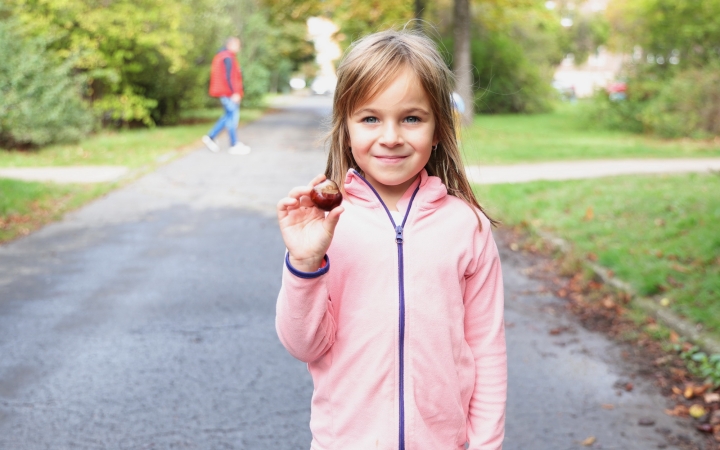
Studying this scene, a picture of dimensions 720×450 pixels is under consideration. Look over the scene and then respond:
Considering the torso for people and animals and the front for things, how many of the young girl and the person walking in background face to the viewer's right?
1

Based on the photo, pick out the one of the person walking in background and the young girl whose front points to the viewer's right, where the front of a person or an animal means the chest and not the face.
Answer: the person walking in background

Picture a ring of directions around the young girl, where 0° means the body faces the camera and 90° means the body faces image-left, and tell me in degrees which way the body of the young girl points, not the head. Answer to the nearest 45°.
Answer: approximately 0°

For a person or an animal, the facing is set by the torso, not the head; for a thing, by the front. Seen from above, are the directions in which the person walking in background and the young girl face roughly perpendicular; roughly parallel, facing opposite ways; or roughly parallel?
roughly perpendicular

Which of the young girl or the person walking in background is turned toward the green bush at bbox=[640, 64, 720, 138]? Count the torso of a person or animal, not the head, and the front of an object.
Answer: the person walking in background

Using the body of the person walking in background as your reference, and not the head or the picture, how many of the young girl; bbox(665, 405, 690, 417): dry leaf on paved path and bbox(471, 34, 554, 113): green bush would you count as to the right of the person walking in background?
2

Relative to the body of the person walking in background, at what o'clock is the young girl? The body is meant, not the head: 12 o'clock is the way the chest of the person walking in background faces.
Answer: The young girl is roughly at 3 o'clock from the person walking in background.

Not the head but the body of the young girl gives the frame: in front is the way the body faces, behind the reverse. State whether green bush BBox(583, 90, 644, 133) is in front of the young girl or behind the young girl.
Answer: behind

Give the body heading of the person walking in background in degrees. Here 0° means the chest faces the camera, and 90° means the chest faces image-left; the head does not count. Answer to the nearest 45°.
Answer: approximately 270°

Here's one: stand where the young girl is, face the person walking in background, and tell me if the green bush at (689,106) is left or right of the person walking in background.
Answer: right
